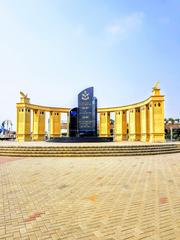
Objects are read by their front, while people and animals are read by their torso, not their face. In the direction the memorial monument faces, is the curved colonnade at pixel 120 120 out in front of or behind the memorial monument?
behind

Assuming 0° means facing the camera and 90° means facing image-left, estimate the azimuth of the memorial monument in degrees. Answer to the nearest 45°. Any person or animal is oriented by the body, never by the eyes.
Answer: approximately 0°
